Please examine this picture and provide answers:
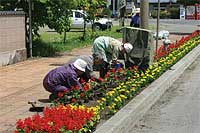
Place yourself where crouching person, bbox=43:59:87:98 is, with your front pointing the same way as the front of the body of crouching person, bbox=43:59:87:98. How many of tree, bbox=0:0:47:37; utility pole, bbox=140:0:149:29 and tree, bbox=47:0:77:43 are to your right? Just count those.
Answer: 0

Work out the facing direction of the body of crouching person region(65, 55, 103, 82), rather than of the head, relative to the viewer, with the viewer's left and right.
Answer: facing to the right of the viewer

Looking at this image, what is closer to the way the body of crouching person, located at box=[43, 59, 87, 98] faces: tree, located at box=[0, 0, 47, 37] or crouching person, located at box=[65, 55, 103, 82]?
the crouching person

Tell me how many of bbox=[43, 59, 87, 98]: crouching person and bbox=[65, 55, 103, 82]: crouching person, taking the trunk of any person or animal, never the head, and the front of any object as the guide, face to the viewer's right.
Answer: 2

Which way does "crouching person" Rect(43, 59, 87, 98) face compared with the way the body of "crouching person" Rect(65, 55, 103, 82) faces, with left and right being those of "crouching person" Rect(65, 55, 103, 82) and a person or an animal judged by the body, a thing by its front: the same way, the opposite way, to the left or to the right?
the same way

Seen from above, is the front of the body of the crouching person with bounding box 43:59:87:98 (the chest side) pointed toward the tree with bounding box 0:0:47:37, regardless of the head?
no

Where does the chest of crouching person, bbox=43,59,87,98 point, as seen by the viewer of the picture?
to the viewer's right

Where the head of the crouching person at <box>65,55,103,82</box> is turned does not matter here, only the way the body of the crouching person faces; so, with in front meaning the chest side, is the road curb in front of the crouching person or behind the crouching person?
in front

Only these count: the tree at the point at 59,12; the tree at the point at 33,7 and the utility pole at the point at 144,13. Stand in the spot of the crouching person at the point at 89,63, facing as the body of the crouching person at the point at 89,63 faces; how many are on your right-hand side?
0

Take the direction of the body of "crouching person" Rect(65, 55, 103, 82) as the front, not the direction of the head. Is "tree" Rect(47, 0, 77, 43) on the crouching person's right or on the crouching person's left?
on the crouching person's left

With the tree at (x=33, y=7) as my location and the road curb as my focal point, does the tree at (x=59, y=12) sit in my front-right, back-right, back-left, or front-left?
back-left

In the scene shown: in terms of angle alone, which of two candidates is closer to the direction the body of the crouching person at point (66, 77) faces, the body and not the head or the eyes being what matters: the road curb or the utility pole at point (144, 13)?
the road curb

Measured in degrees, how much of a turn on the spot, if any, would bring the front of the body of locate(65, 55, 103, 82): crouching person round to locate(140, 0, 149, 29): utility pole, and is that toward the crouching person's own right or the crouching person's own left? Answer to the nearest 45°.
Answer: approximately 90° to the crouching person's own left

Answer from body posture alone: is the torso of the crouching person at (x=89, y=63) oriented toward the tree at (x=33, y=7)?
no

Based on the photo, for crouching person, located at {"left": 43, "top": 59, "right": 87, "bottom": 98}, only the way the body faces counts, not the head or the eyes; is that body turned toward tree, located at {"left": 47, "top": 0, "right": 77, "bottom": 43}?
no
